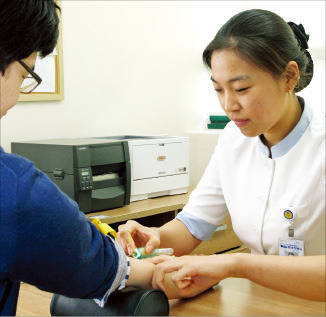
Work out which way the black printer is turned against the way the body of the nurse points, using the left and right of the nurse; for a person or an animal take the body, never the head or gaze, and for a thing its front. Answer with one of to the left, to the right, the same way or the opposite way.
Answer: to the left

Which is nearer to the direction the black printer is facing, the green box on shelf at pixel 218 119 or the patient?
the patient

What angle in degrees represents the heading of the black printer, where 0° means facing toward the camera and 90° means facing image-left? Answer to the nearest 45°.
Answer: approximately 315°

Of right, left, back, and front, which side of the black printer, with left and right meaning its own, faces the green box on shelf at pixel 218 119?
left

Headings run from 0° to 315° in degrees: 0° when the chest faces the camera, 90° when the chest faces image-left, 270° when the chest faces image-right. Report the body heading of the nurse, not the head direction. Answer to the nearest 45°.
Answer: approximately 45°

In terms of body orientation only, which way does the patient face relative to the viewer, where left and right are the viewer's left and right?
facing away from the viewer and to the right of the viewer

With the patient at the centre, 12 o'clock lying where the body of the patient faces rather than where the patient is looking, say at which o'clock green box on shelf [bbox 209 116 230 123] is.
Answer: The green box on shelf is roughly at 11 o'clock from the patient.

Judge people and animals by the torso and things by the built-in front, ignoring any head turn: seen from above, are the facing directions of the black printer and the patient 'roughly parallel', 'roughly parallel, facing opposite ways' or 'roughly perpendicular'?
roughly perpendicular
